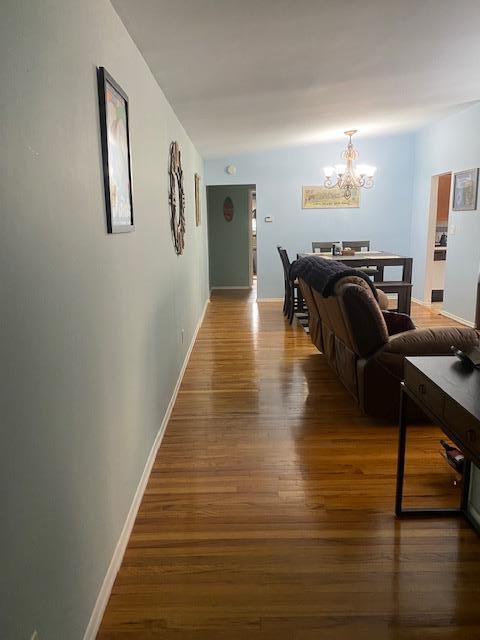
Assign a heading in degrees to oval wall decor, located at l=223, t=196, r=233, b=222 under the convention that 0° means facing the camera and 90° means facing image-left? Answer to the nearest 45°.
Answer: approximately 0°

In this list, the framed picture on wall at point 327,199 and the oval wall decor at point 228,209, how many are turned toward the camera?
2

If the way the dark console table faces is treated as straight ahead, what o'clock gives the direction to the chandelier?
The chandelier is roughly at 4 o'clock from the dark console table.

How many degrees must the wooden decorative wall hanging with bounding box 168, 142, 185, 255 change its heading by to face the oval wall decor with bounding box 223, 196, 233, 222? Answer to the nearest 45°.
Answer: approximately 90° to its left

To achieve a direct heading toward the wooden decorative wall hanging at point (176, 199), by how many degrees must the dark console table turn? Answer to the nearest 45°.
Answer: approximately 90° to its right

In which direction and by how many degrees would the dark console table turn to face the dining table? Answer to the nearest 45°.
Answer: approximately 135° to its right

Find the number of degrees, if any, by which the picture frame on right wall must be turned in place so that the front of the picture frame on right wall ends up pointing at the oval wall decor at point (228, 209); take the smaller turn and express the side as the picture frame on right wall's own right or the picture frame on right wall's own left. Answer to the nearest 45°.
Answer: approximately 90° to the picture frame on right wall's own right
